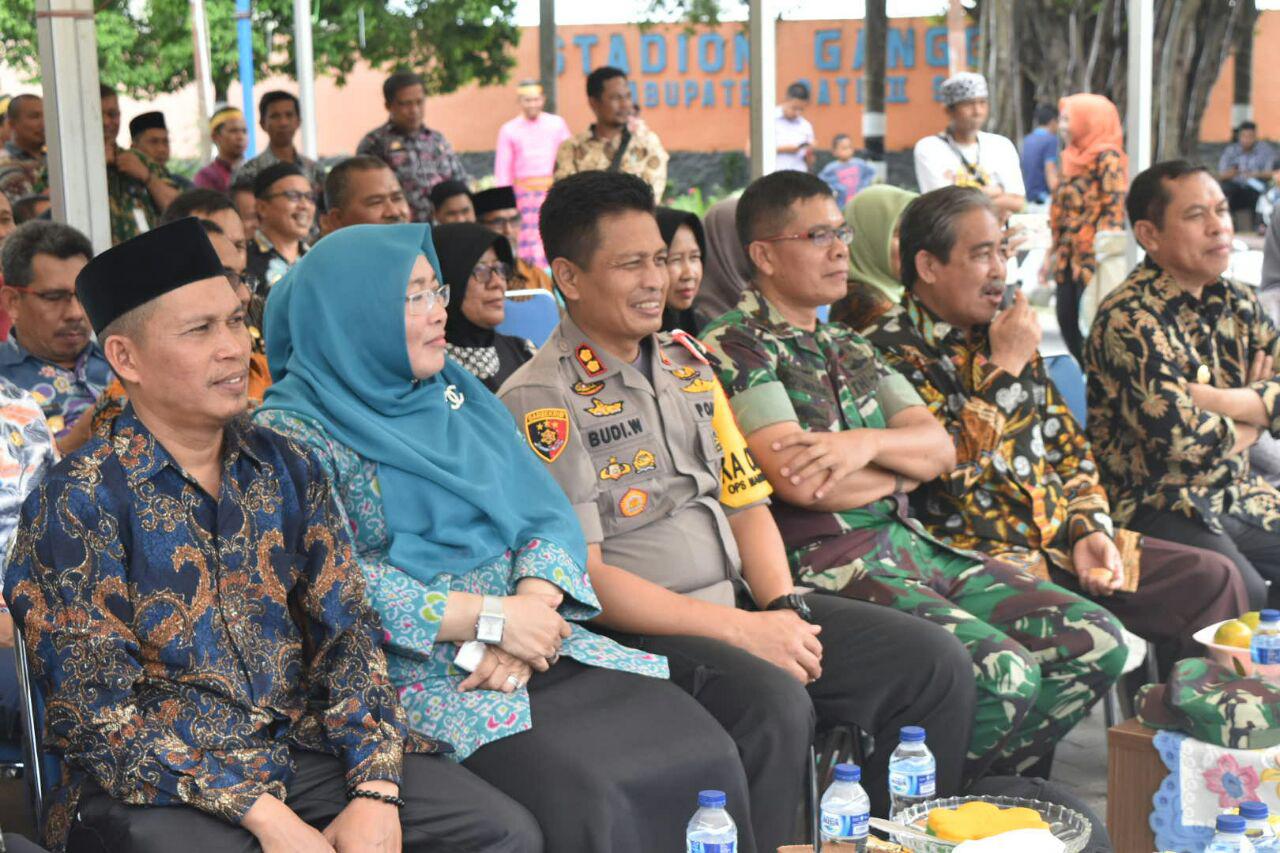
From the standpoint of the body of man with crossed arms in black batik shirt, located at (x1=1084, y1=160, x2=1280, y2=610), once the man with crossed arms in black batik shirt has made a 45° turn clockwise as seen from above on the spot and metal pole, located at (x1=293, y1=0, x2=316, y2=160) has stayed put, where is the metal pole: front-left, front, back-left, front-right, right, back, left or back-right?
back-right

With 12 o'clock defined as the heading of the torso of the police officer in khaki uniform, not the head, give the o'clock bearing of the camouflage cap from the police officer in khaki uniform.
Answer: The camouflage cap is roughly at 11 o'clock from the police officer in khaki uniform.

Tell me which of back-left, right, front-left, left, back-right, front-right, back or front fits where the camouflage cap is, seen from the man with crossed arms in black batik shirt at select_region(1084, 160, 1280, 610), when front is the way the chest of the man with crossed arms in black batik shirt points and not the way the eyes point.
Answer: front-right

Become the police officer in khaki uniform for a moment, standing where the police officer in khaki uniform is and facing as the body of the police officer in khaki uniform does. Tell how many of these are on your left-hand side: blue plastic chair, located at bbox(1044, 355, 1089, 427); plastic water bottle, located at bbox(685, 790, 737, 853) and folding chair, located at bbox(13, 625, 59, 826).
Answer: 1

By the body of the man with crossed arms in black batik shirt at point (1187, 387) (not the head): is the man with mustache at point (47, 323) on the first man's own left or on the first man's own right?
on the first man's own right

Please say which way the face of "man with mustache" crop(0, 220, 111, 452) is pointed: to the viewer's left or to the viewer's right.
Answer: to the viewer's right

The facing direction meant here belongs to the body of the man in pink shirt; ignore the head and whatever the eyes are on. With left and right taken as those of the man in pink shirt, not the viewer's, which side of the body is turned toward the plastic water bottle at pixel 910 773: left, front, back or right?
front

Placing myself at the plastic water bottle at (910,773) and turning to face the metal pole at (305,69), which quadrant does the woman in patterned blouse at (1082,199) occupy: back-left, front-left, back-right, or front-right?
front-right

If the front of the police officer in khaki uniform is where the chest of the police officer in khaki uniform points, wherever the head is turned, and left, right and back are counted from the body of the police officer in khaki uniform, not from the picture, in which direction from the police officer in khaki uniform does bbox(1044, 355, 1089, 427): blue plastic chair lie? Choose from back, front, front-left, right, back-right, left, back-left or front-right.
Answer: left

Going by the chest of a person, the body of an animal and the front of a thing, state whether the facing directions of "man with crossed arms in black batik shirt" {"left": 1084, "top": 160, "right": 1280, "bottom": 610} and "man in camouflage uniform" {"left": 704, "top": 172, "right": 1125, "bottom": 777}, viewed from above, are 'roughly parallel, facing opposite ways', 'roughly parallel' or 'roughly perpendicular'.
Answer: roughly parallel

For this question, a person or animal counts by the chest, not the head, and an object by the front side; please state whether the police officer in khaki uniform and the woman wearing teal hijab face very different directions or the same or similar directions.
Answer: same or similar directions

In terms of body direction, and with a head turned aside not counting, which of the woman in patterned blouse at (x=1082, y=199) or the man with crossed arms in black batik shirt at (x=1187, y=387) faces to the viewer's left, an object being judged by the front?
the woman in patterned blouse

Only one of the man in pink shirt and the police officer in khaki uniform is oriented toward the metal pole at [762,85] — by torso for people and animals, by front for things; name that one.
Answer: the man in pink shirt

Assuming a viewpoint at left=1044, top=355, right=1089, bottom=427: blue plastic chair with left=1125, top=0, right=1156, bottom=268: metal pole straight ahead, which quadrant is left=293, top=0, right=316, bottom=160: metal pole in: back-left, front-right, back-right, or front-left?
front-left

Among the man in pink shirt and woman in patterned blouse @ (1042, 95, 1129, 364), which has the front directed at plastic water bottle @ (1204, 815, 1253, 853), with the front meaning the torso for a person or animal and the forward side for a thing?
the man in pink shirt
